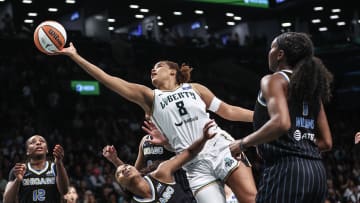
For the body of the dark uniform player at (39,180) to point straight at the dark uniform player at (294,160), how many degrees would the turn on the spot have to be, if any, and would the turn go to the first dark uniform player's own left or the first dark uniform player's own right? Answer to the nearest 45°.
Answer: approximately 45° to the first dark uniform player's own left

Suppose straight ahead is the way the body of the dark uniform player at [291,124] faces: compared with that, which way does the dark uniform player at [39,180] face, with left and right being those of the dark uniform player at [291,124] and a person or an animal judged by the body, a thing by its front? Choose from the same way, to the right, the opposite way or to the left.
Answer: the opposite way

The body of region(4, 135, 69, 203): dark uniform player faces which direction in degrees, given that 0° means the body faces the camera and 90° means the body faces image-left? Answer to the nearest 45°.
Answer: approximately 0°

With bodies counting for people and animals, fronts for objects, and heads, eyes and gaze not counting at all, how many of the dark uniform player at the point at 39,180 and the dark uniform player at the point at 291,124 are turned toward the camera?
1

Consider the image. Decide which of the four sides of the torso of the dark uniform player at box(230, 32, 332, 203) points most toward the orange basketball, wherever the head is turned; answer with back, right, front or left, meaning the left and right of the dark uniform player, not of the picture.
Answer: front

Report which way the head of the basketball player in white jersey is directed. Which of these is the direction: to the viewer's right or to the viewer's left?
to the viewer's left

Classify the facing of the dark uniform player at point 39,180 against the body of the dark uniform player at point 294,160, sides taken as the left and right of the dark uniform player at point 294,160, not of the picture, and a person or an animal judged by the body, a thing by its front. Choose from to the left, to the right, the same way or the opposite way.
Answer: the opposite way

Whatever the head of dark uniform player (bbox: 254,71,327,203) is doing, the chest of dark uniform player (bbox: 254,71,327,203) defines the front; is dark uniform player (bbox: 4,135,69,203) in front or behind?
in front

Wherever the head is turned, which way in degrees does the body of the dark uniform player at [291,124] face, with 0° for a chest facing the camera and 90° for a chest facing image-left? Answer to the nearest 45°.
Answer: approximately 135°

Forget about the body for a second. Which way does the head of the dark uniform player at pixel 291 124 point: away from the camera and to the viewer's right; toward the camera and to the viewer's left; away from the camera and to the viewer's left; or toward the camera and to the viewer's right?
away from the camera and to the viewer's left

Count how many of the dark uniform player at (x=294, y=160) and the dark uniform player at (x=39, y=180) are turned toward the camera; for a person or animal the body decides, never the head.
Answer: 1
